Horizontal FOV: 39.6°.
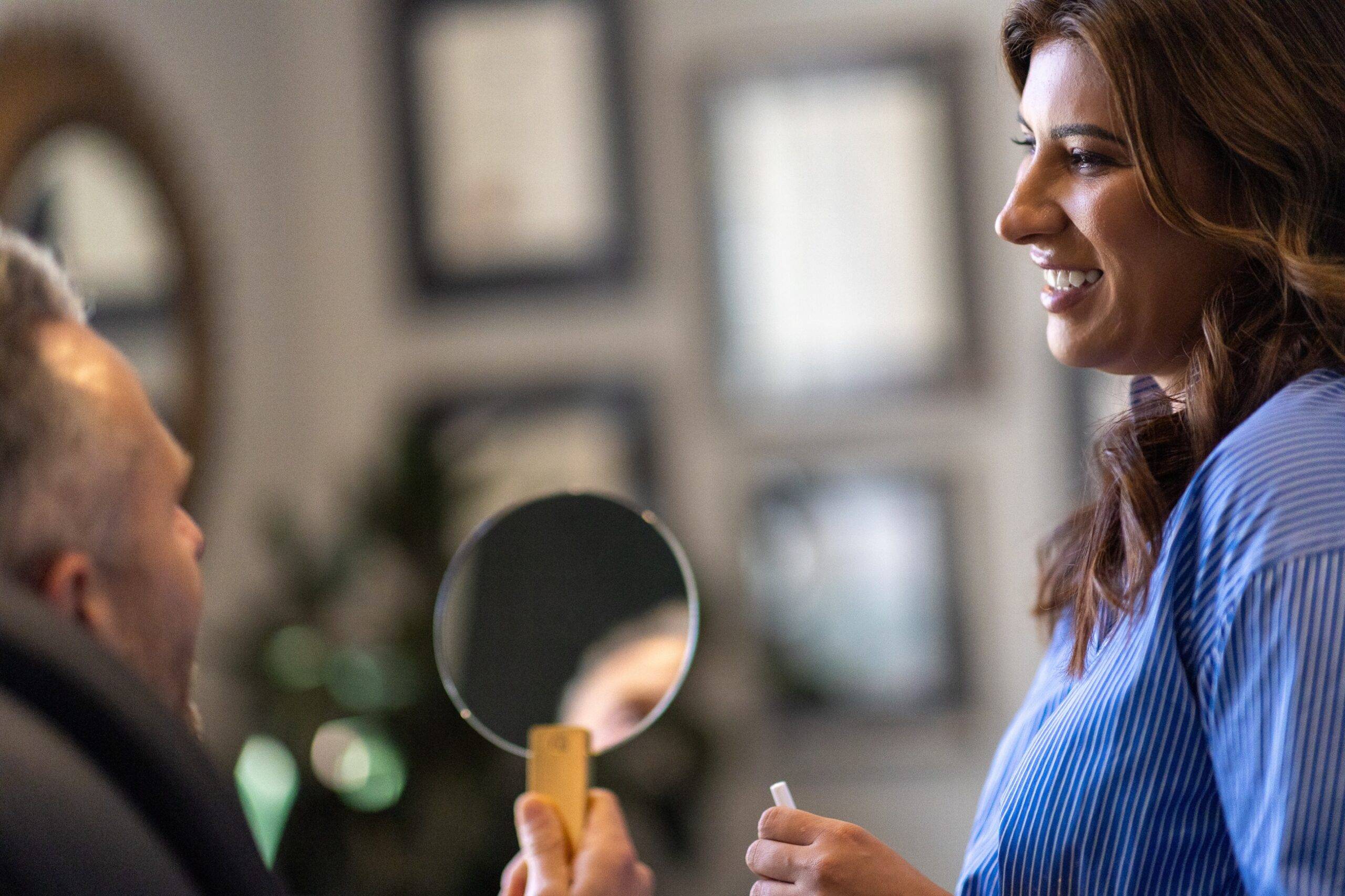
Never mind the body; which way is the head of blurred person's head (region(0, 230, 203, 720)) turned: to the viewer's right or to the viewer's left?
to the viewer's right

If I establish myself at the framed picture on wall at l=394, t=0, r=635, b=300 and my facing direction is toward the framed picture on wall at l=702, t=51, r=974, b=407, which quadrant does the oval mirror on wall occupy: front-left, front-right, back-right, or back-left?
back-right

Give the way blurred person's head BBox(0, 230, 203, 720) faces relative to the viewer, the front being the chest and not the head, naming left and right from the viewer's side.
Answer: facing away from the viewer and to the right of the viewer

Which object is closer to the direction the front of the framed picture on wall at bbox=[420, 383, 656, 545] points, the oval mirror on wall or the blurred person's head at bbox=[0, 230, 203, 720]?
the blurred person's head

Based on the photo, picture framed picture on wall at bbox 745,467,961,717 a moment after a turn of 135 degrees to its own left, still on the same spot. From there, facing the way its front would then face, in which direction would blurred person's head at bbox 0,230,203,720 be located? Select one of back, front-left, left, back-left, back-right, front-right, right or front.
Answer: back-right

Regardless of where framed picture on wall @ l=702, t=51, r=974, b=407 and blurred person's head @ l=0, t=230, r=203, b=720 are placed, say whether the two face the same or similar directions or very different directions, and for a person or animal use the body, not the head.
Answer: very different directions

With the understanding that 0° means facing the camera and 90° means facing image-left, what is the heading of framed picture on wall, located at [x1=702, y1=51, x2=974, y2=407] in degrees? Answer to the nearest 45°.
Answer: approximately 0°

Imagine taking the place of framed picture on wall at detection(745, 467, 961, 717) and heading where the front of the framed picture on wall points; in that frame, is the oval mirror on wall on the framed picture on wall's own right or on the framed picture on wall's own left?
on the framed picture on wall's own right
